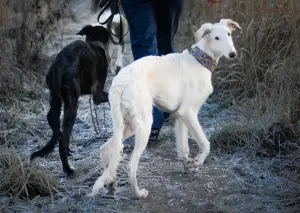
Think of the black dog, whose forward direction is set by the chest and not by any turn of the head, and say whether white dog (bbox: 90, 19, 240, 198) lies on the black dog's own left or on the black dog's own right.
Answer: on the black dog's own right

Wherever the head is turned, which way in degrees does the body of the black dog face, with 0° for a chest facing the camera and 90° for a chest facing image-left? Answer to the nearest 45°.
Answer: approximately 225°

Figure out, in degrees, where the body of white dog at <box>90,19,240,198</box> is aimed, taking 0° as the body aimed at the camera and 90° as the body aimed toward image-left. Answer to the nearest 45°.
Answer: approximately 225°
